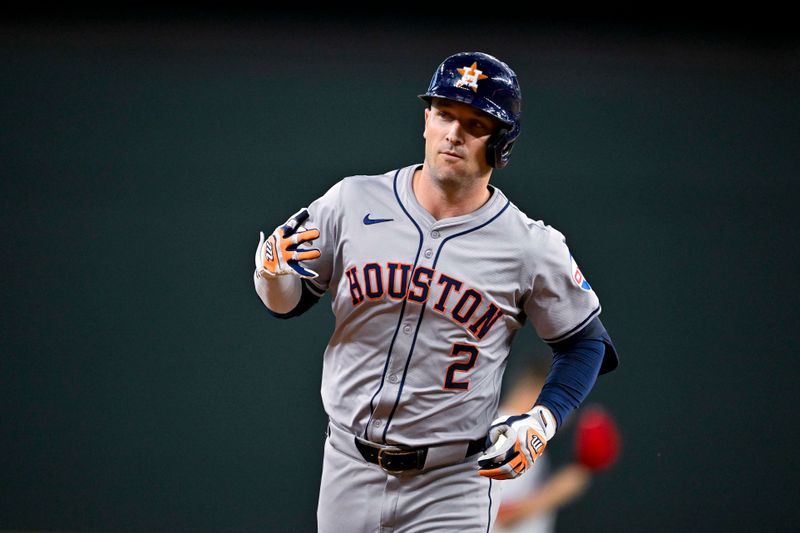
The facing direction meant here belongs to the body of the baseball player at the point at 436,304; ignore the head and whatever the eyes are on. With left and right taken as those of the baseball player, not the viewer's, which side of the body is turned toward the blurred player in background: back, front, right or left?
back

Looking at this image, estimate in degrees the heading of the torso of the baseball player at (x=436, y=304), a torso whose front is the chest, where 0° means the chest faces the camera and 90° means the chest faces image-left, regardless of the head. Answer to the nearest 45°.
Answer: approximately 0°
